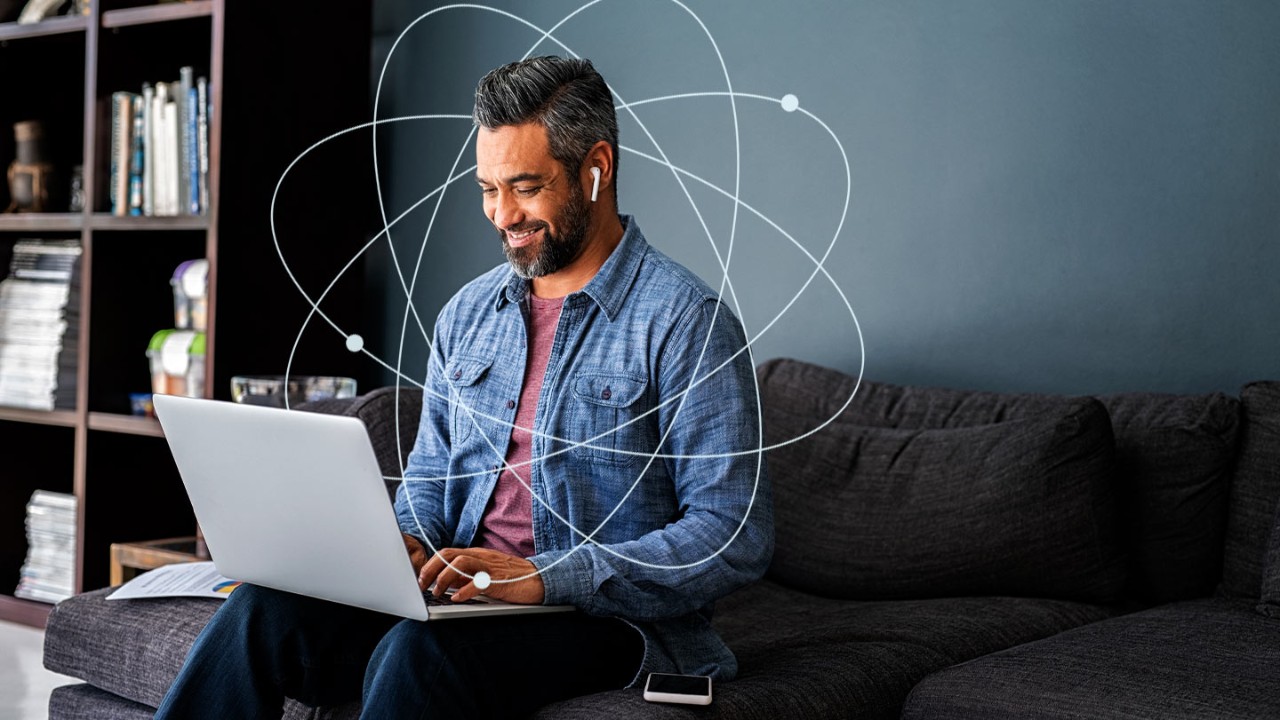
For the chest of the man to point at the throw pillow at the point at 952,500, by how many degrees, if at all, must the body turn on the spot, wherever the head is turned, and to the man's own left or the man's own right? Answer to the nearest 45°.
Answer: approximately 180°

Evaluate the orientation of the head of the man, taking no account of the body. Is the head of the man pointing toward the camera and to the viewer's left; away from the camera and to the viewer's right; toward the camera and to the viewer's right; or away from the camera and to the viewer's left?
toward the camera and to the viewer's left

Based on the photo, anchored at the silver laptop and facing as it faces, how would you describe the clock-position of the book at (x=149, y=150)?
The book is roughly at 10 o'clock from the silver laptop.

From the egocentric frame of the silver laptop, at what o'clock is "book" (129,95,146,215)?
The book is roughly at 10 o'clock from the silver laptop.

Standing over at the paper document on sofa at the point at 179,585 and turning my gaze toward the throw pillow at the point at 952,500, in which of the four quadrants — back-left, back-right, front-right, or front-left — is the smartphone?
front-right

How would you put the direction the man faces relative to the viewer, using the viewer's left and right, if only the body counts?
facing the viewer and to the left of the viewer

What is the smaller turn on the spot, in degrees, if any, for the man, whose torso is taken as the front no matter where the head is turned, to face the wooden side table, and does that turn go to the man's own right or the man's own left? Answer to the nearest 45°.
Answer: approximately 90° to the man's own right

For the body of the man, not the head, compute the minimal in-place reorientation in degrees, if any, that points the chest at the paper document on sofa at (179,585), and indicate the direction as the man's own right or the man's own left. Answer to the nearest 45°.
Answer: approximately 90° to the man's own right

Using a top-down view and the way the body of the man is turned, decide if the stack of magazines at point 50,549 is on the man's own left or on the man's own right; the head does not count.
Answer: on the man's own right

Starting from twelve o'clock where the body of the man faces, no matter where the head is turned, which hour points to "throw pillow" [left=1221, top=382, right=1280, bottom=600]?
The throw pillow is roughly at 7 o'clock from the man.

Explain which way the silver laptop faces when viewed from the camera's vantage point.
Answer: facing away from the viewer and to the right of the viewer

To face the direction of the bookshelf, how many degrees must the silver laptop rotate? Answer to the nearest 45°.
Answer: approximately 45° to its left

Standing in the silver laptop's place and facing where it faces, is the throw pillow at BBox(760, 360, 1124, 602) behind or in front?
in front

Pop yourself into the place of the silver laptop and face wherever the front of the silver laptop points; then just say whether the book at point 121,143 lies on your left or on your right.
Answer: on your left

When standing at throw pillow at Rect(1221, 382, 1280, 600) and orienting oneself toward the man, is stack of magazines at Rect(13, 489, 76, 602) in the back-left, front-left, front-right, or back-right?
front-right

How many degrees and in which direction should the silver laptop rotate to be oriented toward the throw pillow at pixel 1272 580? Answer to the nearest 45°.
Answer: approximately 45° to its right

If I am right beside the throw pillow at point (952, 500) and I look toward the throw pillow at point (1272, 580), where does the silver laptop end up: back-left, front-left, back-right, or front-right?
back-right
